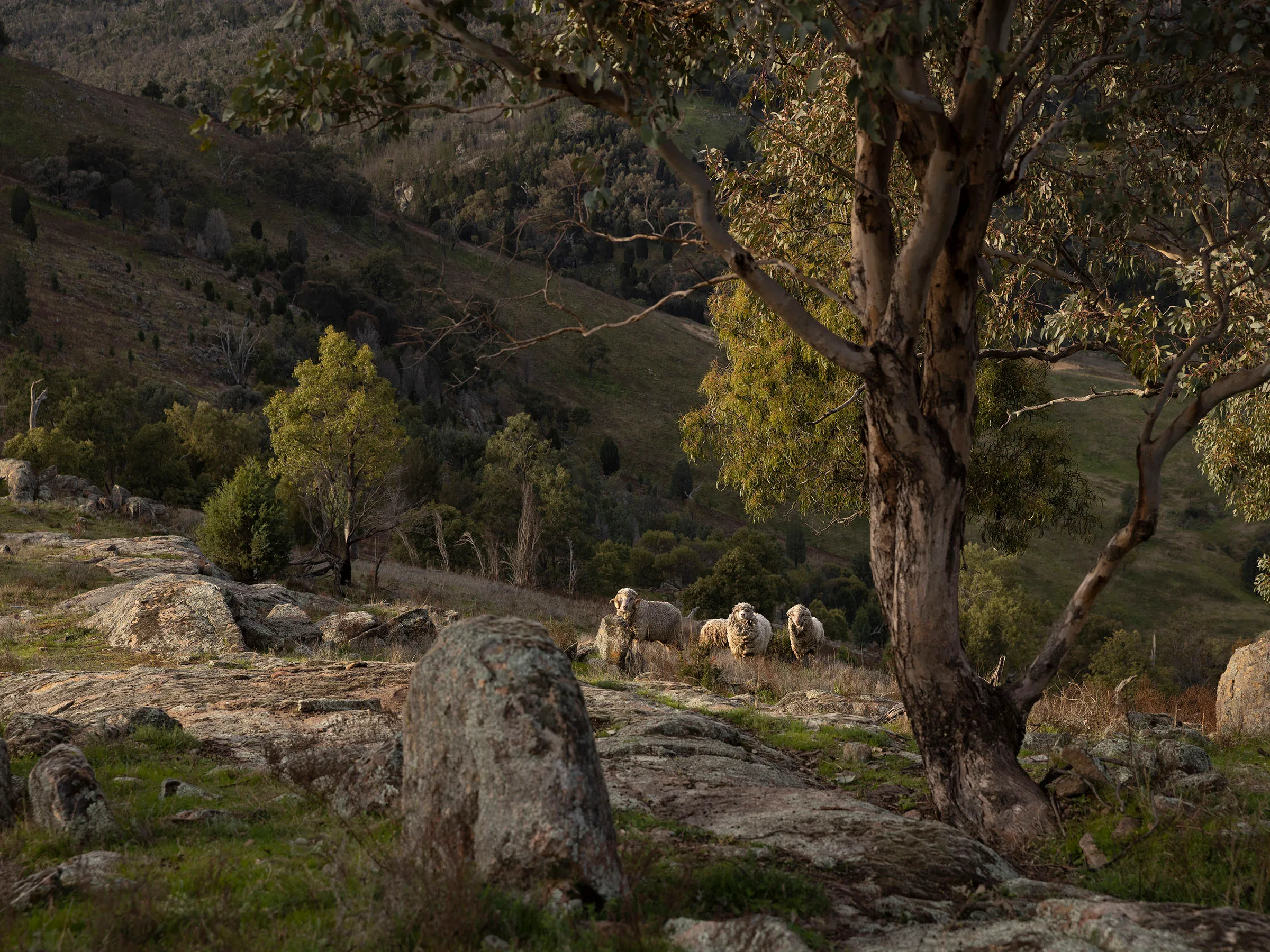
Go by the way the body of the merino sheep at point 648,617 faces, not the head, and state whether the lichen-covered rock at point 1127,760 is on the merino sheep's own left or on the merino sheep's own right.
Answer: on the merino sheep's own left

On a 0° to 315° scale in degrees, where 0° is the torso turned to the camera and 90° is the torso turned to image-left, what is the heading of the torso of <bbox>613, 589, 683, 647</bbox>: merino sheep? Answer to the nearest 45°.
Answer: approximately 90°

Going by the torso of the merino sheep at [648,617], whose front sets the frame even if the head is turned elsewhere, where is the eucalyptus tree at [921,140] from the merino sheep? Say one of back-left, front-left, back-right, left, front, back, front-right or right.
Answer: left

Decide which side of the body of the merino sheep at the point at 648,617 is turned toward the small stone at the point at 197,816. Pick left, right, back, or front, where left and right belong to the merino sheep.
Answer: left

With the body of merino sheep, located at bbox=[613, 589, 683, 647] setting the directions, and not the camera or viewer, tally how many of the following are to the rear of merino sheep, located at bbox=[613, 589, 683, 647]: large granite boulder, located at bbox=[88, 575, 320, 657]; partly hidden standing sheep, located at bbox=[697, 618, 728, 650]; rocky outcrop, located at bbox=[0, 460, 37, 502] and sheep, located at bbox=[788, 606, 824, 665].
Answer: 2

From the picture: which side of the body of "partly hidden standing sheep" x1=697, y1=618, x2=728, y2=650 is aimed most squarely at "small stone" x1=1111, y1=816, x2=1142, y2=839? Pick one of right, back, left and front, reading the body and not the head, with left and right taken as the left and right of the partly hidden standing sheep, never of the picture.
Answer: right
